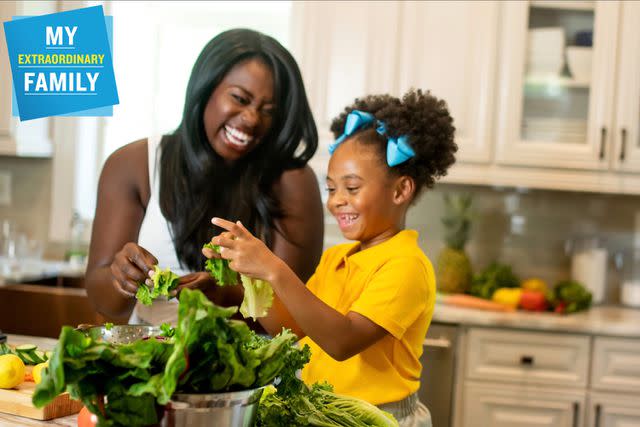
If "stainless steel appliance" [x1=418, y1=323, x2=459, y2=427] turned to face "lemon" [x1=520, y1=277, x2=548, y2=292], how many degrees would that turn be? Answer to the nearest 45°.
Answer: approximately 135° to its left

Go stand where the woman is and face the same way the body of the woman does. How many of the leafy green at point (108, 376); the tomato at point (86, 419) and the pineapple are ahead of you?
2

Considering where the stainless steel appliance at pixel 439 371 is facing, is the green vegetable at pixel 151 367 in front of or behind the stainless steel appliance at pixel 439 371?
in front

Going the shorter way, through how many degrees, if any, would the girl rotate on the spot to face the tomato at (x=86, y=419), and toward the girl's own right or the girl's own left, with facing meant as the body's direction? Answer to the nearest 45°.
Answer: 0° — they already face it

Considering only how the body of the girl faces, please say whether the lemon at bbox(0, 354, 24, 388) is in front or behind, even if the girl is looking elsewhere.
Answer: in front

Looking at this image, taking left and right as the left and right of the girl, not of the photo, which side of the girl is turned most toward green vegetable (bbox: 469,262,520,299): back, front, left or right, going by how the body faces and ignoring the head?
back

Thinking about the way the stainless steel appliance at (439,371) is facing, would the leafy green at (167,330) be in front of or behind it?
in front

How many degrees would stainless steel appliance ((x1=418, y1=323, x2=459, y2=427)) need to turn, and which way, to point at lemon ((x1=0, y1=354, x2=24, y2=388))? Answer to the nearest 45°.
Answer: approximately 45° to its right
